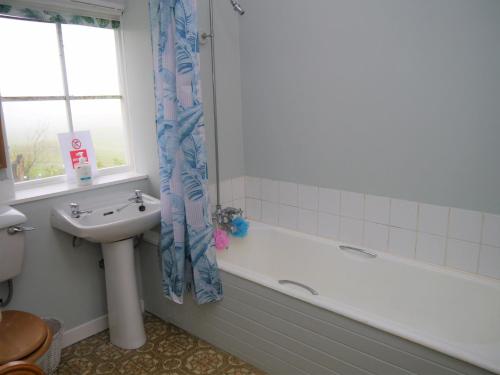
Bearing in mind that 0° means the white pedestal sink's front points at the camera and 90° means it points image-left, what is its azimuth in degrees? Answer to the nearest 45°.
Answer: approximately 315°

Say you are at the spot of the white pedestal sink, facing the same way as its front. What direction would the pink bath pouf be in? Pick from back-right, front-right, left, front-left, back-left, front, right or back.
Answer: front-left

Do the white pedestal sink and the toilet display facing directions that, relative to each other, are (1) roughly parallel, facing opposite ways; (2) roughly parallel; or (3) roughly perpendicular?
roughly parallel

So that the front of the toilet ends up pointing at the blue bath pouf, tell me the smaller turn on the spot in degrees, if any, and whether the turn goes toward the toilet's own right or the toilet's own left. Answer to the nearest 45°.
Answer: approximately 45° to the toilet's own left

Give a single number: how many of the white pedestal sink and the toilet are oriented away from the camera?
0

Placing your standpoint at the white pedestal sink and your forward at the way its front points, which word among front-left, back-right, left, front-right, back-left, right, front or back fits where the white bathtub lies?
front
